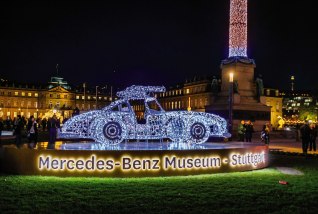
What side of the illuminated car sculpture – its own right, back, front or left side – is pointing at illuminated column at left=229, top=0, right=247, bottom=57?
left

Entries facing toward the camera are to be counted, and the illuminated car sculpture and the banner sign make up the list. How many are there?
1

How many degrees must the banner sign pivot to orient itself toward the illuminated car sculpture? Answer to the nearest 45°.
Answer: approximately 180°

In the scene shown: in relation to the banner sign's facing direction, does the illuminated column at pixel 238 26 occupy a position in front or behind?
behind

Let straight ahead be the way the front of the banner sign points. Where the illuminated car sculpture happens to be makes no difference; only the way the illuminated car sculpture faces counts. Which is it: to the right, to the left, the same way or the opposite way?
to the left

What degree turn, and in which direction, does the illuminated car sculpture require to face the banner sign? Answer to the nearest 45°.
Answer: approximately 90° to its right

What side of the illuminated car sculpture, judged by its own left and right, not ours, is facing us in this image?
right
